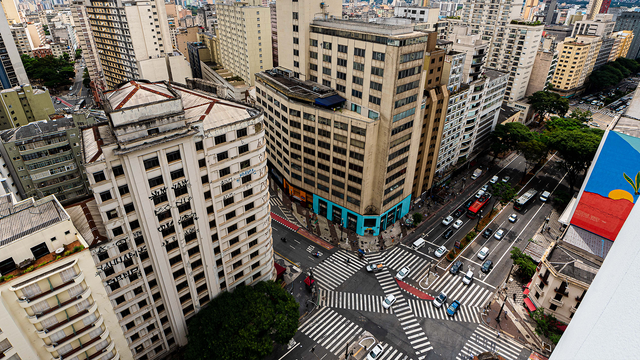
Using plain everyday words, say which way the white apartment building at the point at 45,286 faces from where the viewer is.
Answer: facing the viewer
